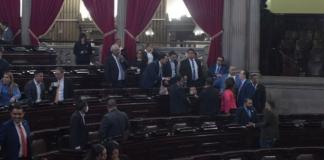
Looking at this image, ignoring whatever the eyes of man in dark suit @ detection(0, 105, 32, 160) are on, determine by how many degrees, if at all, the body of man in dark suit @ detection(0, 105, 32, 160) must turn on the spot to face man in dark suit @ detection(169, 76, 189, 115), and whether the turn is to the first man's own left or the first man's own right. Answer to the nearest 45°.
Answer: approximately 90° to the first man's own left

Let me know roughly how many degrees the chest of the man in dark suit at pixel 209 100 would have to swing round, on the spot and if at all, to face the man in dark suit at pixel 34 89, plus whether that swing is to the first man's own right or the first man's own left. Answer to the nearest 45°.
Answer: approximately 90° to the first man's own left

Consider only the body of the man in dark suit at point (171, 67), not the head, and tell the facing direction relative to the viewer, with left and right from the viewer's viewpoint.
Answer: facing the viewer and to the right of the viewer

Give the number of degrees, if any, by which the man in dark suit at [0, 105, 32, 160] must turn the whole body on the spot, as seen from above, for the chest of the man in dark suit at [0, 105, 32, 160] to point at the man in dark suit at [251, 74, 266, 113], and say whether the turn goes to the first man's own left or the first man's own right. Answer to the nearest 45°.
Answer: approximately 90° to the first man's own left

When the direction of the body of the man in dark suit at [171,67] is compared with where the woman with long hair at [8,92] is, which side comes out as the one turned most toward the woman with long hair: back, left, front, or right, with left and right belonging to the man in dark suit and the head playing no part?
right

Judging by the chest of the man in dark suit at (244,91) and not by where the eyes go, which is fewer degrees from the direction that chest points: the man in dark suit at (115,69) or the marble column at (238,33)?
the man in dark suit

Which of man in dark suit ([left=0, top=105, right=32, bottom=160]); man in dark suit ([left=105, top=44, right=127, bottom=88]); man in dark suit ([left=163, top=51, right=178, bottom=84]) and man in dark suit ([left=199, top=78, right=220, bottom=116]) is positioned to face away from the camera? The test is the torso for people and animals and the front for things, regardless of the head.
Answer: man in dark suit ([left=199, top=78, right=220, bottom=116])

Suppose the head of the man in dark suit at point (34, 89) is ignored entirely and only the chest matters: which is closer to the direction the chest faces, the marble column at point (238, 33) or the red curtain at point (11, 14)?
the marble column

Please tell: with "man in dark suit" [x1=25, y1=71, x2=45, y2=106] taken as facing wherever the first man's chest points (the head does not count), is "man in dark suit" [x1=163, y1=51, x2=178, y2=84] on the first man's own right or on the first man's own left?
on the first man's own left

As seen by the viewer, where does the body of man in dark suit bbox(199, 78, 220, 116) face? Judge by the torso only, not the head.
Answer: away from the camera

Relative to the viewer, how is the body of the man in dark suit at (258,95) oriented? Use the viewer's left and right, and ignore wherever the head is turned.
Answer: facing to the left of the viewer

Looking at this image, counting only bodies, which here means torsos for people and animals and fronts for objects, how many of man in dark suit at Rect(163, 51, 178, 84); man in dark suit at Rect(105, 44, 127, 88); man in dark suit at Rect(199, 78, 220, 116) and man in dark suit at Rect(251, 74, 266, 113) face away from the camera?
1

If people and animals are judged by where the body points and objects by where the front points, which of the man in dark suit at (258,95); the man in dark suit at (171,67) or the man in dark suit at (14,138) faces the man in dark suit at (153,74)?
the man in dark suit at (258,95)

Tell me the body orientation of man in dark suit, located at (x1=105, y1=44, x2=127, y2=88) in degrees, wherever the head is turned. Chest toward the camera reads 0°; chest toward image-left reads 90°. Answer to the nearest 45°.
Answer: approximately 315°

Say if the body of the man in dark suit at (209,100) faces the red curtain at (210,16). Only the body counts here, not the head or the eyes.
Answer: yes
